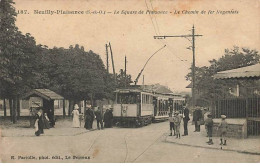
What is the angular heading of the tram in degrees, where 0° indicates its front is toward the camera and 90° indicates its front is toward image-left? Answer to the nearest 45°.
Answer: approximately 45°

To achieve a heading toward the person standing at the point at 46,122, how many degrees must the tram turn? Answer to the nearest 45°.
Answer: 0° — it already faces them

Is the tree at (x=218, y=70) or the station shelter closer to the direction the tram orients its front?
the station shelter

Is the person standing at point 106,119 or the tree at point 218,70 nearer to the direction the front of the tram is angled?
the person standing

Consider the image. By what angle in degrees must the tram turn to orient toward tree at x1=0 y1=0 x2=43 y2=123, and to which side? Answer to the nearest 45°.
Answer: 0° — it already faces it

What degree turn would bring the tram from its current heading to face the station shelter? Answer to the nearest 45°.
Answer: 0° — it already faces it
